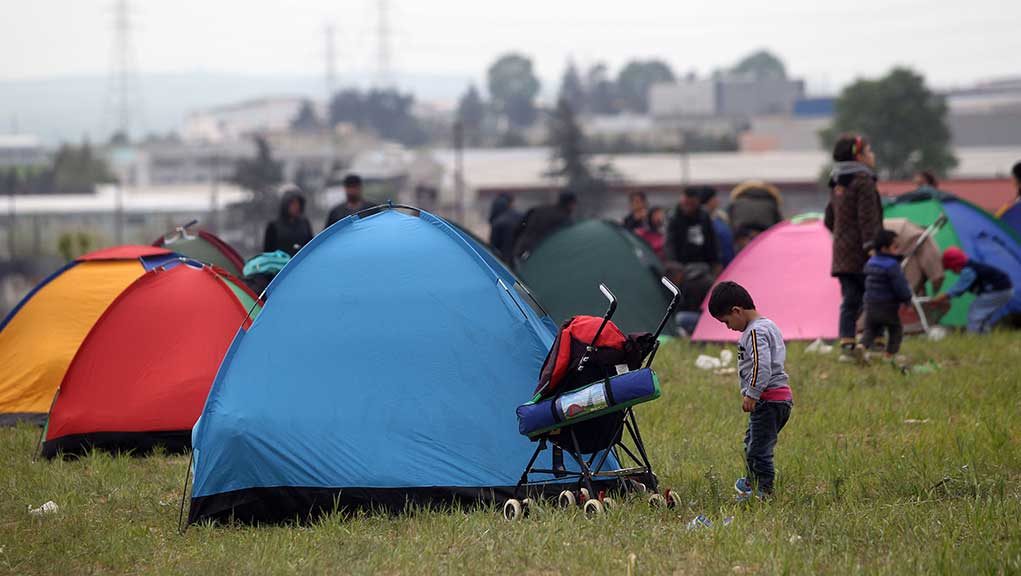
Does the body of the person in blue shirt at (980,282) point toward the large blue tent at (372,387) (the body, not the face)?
no

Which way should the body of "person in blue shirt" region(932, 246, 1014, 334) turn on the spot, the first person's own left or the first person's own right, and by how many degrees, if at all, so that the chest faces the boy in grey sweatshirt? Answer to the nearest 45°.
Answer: approximately 90° to the first person's own left

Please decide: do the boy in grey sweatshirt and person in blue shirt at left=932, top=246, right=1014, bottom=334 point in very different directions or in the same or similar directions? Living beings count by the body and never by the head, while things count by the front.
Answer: same or similar directions

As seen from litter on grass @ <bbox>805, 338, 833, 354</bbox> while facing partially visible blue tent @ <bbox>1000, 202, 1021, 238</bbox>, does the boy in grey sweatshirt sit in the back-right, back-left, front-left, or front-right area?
back-right

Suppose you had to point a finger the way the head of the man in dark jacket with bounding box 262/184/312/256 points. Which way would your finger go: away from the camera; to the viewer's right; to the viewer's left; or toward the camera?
toward the camera

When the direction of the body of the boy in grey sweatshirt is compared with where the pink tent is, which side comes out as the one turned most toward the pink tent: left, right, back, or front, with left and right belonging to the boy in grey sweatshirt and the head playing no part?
right

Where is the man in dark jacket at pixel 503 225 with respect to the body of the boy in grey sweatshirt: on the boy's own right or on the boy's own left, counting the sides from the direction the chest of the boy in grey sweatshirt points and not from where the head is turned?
on the boy's own right

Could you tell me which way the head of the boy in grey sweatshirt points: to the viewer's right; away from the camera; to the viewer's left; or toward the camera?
to the viewer's left

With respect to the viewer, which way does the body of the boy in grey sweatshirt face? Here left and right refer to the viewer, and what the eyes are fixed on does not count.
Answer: facing to the left of the viewer

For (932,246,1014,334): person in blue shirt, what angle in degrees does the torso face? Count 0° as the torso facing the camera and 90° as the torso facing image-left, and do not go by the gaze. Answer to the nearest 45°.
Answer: approximately 90°

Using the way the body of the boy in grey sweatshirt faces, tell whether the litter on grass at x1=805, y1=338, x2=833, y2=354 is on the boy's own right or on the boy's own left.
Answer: on the boy's own right

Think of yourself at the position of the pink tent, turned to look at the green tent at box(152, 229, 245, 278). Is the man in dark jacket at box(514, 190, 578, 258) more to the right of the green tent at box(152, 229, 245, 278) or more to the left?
right

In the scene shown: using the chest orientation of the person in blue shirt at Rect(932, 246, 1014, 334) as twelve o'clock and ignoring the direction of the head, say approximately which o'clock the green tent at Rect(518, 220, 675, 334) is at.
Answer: The green tent is roughly at 12 o'clock from the person in blue shirt.

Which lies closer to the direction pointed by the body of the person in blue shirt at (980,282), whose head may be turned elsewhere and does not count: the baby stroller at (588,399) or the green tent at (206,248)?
the green tent

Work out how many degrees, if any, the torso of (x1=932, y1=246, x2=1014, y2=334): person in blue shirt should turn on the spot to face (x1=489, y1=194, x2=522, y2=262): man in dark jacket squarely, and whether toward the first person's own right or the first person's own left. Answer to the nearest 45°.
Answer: approximately 45° to the first person's own right

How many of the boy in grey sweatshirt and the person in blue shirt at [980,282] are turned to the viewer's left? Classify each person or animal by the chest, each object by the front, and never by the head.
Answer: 2
